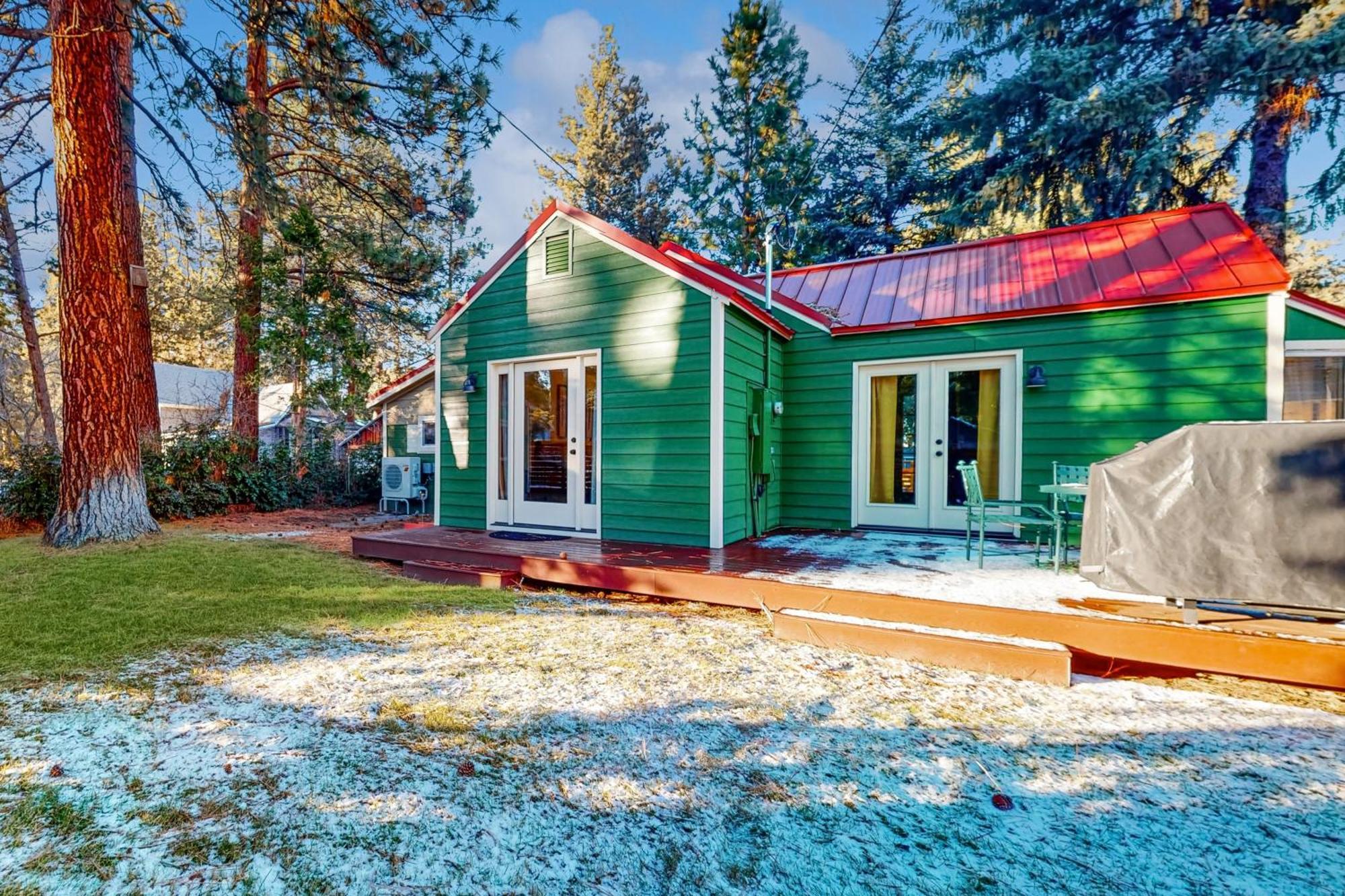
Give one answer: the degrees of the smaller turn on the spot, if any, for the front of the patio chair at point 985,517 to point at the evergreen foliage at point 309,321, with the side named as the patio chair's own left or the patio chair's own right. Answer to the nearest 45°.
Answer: approximately 180°

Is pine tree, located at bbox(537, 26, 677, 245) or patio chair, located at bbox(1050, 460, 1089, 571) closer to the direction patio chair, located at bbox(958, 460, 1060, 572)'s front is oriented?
the patio chair

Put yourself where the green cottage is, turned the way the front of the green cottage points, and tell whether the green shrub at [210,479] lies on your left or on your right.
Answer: on your right

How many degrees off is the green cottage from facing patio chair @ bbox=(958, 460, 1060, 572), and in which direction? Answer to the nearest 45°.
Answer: approximately 45° to its left

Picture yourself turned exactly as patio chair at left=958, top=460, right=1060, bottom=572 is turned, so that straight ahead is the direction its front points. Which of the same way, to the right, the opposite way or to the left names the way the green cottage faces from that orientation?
to the right

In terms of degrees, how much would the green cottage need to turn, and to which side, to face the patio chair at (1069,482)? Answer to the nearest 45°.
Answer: approximately 90° to its left

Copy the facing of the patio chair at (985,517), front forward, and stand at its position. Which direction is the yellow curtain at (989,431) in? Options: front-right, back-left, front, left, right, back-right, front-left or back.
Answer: left

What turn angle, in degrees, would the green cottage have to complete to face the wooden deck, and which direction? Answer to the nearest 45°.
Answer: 0° — it already faces it

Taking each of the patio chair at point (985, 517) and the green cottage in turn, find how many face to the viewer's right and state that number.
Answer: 1

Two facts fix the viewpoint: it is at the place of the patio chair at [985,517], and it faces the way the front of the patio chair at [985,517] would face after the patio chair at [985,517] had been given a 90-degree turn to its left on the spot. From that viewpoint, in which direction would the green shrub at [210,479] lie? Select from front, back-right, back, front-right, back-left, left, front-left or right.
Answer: left

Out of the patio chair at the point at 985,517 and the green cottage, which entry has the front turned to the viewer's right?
the patio chair

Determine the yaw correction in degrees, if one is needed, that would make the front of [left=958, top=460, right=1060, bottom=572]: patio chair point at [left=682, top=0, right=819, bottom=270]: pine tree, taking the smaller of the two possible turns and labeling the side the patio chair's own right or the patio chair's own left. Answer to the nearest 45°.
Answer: approximately 135° to the patio chair's own left

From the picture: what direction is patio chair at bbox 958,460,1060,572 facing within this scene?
to the viewer's right

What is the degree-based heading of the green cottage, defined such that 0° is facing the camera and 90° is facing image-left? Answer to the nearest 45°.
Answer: approximately 0°

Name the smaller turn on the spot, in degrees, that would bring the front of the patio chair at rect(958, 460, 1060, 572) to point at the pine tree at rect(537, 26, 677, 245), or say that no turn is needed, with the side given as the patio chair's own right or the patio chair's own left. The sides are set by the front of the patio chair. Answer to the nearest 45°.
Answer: approximately 135° to the patio chair's own left

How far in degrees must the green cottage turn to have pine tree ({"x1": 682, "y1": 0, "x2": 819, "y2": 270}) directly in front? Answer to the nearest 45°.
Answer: approximately 180°
